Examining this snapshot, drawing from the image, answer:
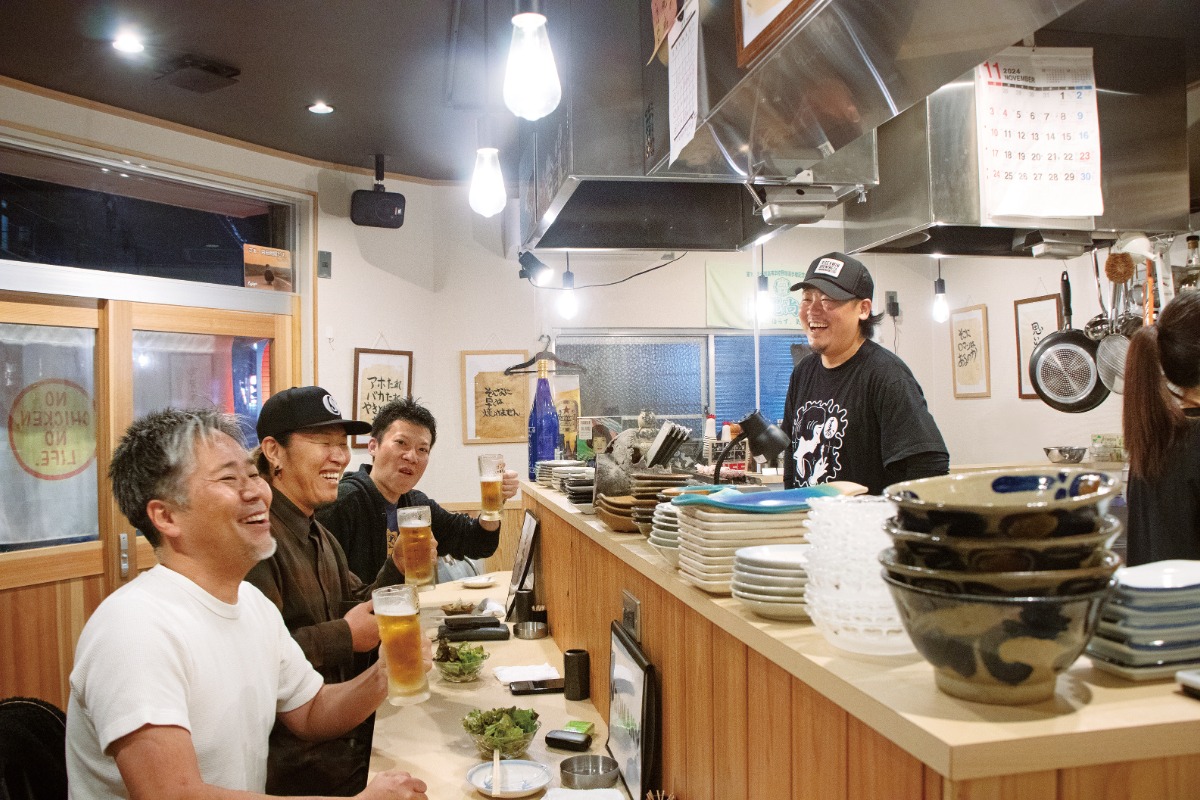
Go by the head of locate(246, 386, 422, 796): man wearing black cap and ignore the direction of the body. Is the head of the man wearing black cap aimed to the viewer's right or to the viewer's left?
to the viewer's right

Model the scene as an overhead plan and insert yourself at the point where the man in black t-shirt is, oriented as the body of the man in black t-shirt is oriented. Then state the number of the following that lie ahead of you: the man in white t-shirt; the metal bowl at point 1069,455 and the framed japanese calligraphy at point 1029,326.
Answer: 1

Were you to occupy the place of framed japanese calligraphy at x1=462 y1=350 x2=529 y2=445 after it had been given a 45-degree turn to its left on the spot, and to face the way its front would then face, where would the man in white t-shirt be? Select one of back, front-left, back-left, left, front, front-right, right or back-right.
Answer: front-right

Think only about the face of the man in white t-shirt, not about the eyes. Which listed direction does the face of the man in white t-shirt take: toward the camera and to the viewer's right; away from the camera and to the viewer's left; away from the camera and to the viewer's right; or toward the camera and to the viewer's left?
toward the camera and to the viewer's right

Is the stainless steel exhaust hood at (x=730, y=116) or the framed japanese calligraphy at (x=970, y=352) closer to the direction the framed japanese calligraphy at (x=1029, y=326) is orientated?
the stainless steel exhaust hood

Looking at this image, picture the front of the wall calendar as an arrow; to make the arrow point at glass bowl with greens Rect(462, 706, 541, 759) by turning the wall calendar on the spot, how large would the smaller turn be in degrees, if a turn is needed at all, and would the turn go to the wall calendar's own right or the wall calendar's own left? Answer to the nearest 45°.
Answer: approximately 45° to the wall calendar's own right

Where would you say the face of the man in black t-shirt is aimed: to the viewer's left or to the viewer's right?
to the viewer's left

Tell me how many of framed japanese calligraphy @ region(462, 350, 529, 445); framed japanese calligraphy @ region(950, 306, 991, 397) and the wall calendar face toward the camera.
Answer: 3

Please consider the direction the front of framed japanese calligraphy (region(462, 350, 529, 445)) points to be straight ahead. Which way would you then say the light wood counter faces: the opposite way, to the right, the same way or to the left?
to the right

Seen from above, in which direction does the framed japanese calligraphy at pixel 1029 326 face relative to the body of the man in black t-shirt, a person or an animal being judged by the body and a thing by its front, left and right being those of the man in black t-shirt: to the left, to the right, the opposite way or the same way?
the same way

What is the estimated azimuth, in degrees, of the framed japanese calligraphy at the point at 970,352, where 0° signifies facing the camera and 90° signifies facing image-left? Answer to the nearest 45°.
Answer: approximately 0°

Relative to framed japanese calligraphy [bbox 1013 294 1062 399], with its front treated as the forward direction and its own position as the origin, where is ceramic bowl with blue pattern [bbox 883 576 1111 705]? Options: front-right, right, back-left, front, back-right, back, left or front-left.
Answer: front-left

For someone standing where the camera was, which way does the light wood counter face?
facing the viewer and to the left of the viewer

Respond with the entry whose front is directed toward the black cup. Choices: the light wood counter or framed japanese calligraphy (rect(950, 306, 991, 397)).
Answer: the light wood counter

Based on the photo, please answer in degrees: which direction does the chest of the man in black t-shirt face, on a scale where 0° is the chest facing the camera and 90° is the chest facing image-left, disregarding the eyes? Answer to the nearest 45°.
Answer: approximately 45°

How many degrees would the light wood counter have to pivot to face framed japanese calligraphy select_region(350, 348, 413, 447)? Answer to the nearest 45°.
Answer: approximately 90° to its right

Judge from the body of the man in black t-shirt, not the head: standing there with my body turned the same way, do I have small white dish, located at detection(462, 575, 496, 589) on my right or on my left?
on my right

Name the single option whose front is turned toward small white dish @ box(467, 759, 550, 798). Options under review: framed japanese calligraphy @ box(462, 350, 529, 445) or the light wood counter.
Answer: the framed japanese calligraphy

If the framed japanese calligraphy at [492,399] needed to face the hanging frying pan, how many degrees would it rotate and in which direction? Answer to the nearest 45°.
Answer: approximately 45° to its left

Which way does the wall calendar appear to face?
toward the camera
